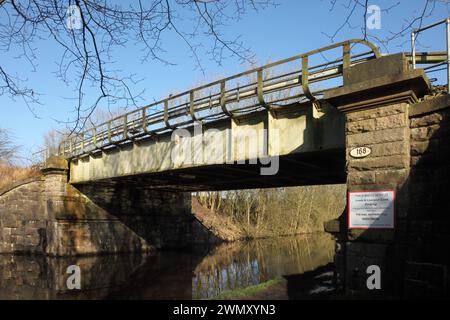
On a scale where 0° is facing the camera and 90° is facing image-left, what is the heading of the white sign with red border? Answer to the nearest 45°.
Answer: approximately 0°
